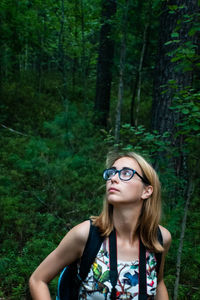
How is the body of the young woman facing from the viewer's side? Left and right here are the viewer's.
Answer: facing the viewer

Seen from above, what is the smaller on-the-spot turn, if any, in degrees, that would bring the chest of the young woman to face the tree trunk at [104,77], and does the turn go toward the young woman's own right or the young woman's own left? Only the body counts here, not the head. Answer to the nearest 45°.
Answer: approximately 180°
